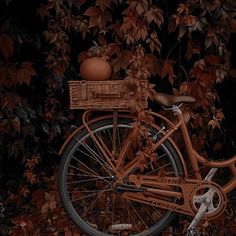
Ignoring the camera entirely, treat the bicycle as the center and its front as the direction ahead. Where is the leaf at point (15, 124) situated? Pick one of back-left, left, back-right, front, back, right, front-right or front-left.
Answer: back

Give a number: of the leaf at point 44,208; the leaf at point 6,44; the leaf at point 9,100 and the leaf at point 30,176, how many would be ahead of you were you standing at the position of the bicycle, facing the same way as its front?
0

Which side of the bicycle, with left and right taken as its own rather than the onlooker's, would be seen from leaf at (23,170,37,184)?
back

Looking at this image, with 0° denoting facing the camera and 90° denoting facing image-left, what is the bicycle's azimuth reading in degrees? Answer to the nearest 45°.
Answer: approximately 270°

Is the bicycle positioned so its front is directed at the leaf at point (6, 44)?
no

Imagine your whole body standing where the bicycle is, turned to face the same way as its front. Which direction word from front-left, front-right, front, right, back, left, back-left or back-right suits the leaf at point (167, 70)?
left

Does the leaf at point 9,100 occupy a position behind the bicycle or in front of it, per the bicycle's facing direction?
behind

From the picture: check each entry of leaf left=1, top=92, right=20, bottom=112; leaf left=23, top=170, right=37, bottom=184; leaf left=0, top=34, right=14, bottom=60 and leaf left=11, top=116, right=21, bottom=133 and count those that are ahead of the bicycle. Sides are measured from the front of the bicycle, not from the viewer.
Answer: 0

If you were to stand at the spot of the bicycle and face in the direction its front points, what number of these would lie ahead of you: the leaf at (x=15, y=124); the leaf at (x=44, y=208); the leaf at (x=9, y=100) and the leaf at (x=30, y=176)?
0
